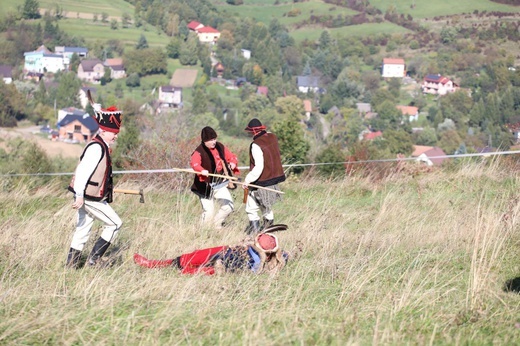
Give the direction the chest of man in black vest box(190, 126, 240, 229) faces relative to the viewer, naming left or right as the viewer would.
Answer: facing the viewer and to the right of the viewer

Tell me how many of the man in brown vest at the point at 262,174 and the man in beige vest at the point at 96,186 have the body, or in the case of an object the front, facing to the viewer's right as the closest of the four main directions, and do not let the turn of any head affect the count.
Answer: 1

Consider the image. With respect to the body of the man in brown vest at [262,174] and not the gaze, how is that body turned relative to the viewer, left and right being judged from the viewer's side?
facing away from the viewer and to the left of the viewer

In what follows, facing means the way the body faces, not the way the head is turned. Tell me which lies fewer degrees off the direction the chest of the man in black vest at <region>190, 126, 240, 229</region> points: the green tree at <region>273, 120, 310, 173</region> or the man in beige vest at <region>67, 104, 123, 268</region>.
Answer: the man in beige vest

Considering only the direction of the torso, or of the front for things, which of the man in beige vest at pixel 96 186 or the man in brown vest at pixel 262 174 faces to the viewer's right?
the man in beige vest at pixel 96 186

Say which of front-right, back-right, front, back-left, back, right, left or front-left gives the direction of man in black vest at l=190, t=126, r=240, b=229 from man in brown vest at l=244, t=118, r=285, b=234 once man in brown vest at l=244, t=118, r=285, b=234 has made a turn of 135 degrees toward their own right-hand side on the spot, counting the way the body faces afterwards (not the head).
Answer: back

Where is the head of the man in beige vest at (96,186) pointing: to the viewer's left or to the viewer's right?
to the viewer's right

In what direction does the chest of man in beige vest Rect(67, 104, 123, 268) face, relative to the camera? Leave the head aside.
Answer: to the viewer's right

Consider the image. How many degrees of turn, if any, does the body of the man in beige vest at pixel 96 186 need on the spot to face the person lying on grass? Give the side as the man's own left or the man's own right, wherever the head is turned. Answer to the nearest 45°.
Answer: approximately 45° to the man's own right

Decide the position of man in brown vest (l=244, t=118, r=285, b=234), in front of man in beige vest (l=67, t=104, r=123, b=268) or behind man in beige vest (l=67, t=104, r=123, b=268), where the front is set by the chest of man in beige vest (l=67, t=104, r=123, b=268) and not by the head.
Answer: in front
